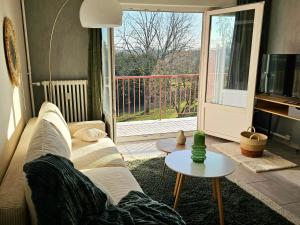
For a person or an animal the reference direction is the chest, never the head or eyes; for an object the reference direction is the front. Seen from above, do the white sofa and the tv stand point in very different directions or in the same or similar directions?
very different directions

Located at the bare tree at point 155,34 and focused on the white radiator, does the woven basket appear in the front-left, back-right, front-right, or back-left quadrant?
front-left

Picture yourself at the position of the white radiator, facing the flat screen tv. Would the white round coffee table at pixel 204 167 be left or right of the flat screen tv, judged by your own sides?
right

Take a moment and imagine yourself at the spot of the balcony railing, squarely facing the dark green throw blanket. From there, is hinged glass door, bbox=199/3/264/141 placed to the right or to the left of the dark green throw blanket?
left

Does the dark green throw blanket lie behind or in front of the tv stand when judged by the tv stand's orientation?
in front

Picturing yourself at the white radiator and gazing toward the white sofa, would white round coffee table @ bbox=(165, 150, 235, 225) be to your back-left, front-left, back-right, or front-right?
front-left

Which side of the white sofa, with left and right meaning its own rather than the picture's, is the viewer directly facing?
right

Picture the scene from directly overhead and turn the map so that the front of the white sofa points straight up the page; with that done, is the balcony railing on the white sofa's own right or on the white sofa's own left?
on the white sofa's own left

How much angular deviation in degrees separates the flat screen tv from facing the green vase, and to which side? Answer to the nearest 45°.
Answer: approximately 45° to its left

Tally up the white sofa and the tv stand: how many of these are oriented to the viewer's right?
1

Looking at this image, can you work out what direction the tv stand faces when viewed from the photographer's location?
facing the viewer and to the left of the viewer

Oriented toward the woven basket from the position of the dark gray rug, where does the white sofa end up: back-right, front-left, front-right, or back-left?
back-left

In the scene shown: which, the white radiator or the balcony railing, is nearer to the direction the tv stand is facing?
the white radiator

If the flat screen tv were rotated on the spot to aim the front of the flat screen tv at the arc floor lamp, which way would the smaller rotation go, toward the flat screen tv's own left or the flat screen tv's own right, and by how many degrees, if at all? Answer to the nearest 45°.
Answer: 0° — it already faces it
